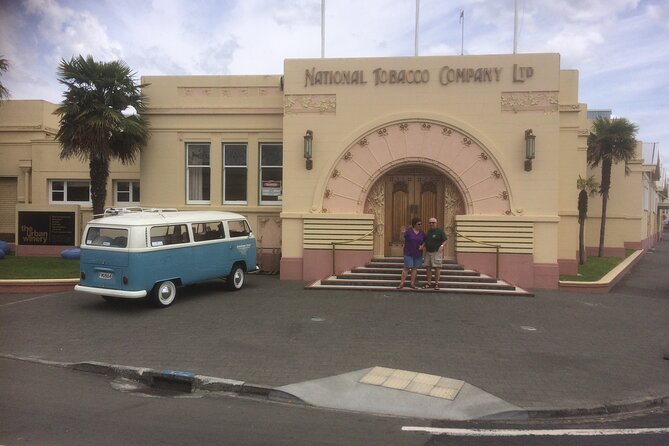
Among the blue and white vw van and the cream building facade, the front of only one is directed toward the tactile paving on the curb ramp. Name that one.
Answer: the cream building facade

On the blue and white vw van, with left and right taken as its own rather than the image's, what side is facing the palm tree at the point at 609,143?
front

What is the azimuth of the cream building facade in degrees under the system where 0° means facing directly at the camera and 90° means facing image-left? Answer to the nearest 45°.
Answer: approximately 0°

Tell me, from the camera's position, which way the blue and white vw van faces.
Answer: facing away from the viewer and to the right of the viewer

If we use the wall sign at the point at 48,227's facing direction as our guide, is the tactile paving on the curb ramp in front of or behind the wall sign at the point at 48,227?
in front

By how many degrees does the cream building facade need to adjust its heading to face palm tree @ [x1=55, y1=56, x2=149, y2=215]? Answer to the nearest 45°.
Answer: approximately 90° to its right

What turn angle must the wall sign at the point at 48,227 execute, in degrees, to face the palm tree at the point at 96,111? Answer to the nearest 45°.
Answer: approximately 90° to its left

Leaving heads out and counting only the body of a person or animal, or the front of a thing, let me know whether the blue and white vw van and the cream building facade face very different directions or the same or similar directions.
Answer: very different directions

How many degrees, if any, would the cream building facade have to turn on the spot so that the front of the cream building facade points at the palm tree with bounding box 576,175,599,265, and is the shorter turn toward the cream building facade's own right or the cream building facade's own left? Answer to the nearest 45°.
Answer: approximately 135° to the cream building facade's own left

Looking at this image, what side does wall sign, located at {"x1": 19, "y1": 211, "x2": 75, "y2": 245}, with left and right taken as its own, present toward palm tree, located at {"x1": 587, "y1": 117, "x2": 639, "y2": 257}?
left

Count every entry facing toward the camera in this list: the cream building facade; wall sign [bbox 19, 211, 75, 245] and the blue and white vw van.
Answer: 2
